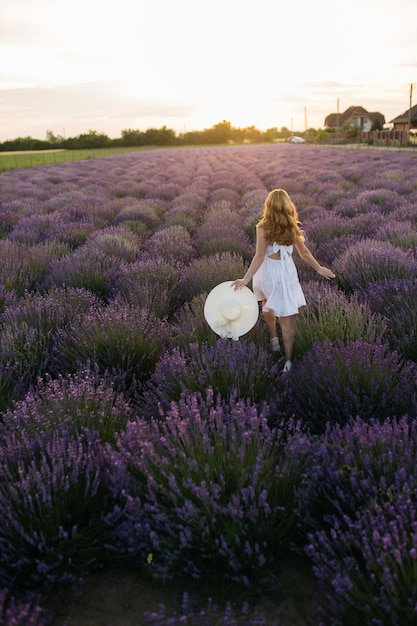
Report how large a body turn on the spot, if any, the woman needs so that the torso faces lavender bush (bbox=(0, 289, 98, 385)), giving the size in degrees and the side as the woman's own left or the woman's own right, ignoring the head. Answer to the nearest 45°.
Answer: approximately 90° to the woman's own left

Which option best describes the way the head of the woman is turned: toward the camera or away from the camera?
away from the camera

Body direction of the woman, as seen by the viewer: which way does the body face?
away from the camera

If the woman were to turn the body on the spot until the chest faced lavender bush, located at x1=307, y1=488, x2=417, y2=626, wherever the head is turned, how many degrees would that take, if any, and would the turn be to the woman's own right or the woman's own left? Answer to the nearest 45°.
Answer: approximately 180°

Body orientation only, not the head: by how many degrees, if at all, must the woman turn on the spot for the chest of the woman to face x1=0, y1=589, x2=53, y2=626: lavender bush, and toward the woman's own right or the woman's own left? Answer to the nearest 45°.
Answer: approximately 180°

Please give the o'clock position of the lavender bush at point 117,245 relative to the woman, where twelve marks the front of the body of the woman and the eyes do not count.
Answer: The lavender bush is roughly at 11 o'clock from the woman.

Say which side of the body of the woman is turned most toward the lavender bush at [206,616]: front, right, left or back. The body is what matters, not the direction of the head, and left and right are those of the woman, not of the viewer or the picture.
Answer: back

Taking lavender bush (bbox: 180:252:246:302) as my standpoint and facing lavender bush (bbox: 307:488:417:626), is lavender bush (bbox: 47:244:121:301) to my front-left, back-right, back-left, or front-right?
back-right

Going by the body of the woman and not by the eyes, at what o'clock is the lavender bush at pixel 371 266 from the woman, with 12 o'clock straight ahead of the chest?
The lavender bush is roughly at 1 o'clock from the woman.

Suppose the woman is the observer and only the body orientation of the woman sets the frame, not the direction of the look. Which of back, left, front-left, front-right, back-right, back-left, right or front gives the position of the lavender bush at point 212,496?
back
